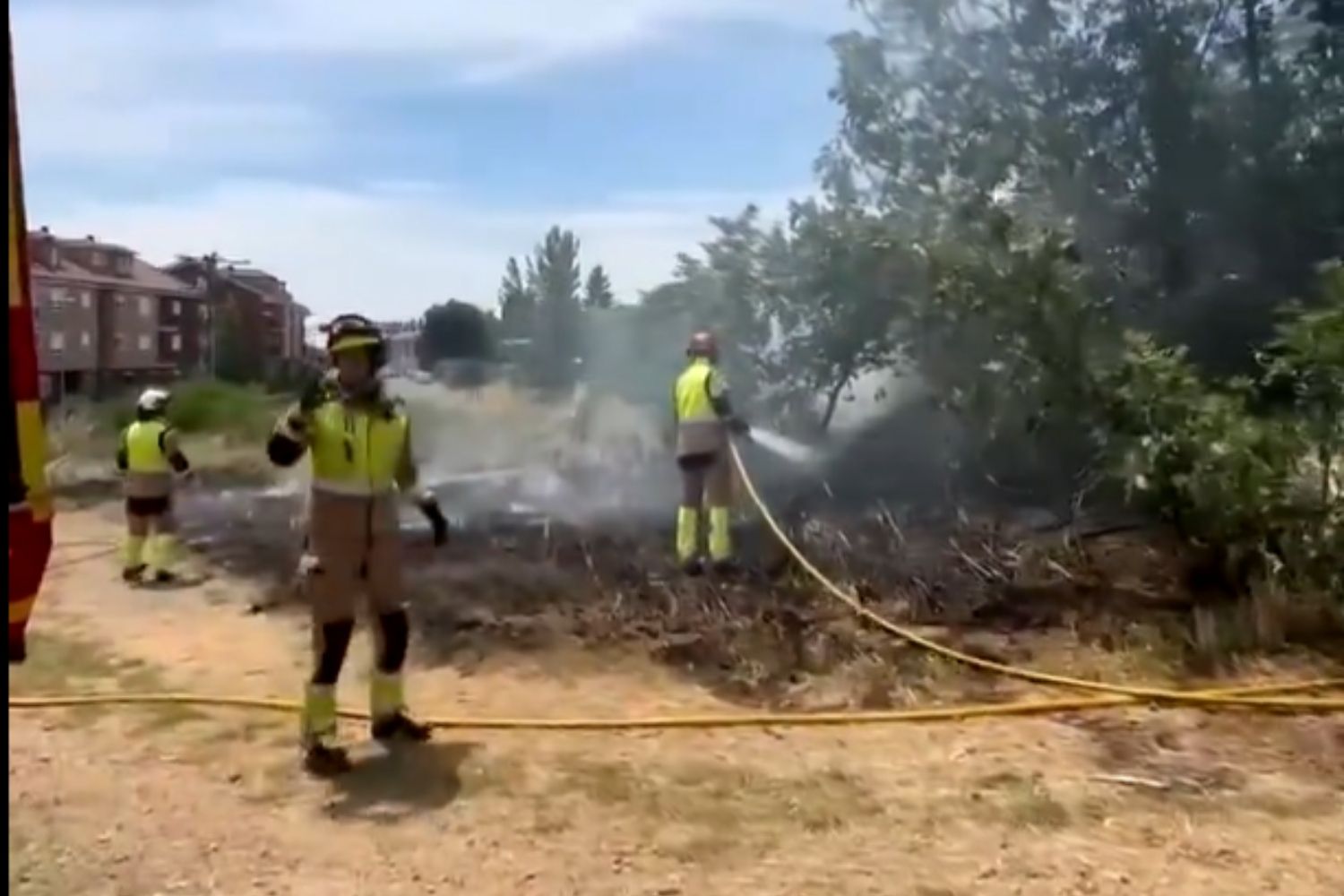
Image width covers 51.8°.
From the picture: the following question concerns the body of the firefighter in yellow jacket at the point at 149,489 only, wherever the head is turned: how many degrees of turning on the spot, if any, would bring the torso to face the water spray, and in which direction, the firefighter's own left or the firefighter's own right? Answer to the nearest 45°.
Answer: approximately 45° to the firefighter's own right

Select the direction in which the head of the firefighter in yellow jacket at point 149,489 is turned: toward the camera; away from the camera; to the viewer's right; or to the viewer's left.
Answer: away from the camera

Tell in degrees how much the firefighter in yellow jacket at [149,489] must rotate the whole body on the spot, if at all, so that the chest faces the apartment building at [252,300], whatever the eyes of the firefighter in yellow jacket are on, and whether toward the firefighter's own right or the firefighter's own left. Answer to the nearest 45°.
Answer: approximately 45° to the firefighter's own left

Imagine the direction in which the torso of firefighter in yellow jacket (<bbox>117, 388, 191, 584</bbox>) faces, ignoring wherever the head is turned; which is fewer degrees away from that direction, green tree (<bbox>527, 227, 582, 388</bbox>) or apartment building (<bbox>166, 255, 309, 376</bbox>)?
the green tree

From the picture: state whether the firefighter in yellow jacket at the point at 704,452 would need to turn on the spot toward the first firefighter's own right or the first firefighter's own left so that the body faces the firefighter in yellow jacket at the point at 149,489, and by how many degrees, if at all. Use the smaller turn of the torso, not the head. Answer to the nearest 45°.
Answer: approximately 135° to the first firefighter's own left

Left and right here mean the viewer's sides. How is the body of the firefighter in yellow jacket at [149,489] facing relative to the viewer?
facing away from the viewer and to the right of the viewer

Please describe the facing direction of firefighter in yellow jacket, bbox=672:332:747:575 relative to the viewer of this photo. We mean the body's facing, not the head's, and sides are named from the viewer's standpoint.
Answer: facing away from the viewer and to the right of the viewer

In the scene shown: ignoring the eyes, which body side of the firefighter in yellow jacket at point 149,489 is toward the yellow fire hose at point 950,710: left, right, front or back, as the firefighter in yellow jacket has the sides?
right

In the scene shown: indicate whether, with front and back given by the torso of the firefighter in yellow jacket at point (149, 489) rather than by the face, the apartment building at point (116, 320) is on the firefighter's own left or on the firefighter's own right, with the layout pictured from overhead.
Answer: on the firefighter's own left

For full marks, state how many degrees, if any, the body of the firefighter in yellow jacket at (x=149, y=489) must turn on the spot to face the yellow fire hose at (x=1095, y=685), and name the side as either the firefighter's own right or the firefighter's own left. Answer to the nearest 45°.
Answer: approximately 90° to the firefighter's own right
